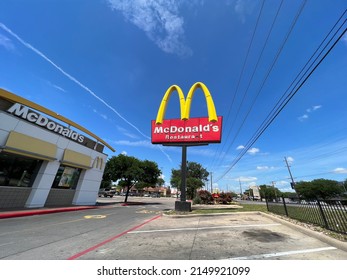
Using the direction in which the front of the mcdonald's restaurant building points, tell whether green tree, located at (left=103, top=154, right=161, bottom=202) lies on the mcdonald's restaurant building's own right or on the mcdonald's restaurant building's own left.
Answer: on the mcdonald's restaurant building's own left

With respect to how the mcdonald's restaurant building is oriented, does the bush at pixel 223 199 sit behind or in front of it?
in front

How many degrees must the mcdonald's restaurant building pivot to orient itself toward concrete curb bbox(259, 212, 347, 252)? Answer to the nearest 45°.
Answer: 0° — it already faces it

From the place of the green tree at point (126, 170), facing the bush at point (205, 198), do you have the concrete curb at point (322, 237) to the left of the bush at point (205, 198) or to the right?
right

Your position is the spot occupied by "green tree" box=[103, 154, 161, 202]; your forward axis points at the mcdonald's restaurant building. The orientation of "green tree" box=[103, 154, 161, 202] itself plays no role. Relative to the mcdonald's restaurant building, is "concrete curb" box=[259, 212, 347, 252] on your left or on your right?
left

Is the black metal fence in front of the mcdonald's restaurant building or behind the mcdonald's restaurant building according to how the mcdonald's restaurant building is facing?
in front

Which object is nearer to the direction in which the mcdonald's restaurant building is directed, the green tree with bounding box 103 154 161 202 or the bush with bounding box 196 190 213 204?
the bush

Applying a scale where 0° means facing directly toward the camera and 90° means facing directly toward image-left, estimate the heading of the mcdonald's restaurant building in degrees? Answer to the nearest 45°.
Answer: approximately 315°

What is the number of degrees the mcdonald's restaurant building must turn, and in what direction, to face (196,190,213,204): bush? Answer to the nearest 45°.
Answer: approximately 45° to its left

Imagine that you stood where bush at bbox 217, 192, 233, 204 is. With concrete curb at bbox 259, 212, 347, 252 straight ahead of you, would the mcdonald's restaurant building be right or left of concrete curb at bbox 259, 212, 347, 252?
right
